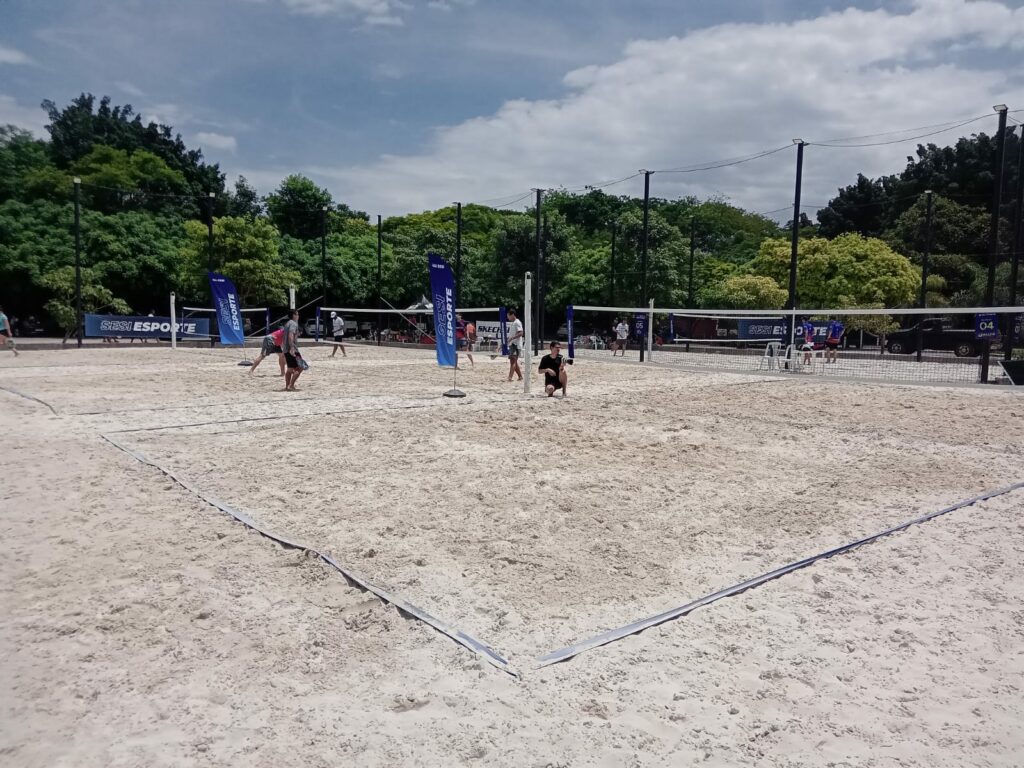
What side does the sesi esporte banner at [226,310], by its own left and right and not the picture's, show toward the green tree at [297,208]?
back

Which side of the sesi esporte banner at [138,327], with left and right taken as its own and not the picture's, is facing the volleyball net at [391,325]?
left

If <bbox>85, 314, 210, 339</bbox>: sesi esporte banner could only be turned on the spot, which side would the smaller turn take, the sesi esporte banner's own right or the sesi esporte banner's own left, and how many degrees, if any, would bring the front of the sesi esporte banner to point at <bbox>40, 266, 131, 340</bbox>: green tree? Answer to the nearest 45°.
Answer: approximately 135° to the sesi esporte banner's own right

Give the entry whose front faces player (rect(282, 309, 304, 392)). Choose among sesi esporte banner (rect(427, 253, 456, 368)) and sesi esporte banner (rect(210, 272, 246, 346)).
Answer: sesi esporte banner (rect(210, 272, 246, 346))

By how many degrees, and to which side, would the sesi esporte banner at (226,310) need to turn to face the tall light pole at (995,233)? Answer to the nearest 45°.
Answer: approximately 45° to its left
